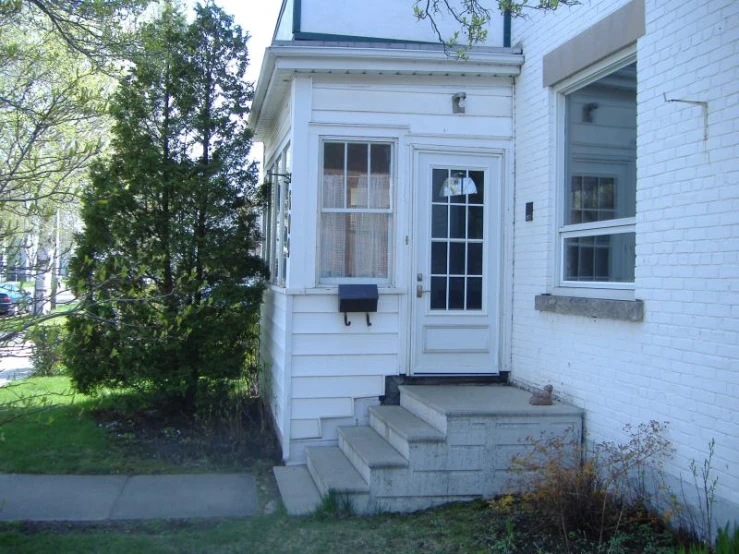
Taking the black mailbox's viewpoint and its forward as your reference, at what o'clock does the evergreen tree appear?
The evergreen tree is roughly at 4 o'clock from the black mailbox.

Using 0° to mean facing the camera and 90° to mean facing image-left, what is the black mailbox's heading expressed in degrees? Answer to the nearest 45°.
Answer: approximately 0°

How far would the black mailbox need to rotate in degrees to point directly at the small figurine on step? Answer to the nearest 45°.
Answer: approximately 45° to its left

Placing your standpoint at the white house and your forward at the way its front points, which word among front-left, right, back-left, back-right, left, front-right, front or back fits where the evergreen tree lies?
right

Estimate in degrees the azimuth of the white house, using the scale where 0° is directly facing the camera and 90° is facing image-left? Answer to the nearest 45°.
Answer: approximately 0°
